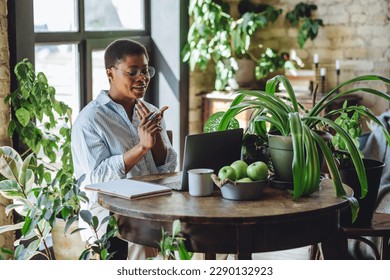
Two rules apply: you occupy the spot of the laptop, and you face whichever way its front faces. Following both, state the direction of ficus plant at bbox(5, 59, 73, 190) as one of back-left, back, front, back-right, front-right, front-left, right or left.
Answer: front

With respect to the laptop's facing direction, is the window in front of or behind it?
in front

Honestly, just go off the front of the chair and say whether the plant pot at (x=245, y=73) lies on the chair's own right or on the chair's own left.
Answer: on the chair's own right

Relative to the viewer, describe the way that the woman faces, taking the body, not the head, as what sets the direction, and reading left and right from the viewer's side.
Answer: facing the viewer and to the right of the viewer

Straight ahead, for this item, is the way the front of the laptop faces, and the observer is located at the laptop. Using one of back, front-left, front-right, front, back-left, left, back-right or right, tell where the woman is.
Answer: front

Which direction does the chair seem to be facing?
to the viewer's left

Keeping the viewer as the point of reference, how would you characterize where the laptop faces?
facing away from the viewer and to the left of the viewer

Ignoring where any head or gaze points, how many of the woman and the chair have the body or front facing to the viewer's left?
1

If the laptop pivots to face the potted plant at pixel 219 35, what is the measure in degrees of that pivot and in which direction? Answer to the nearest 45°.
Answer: approximately 45° to its right
